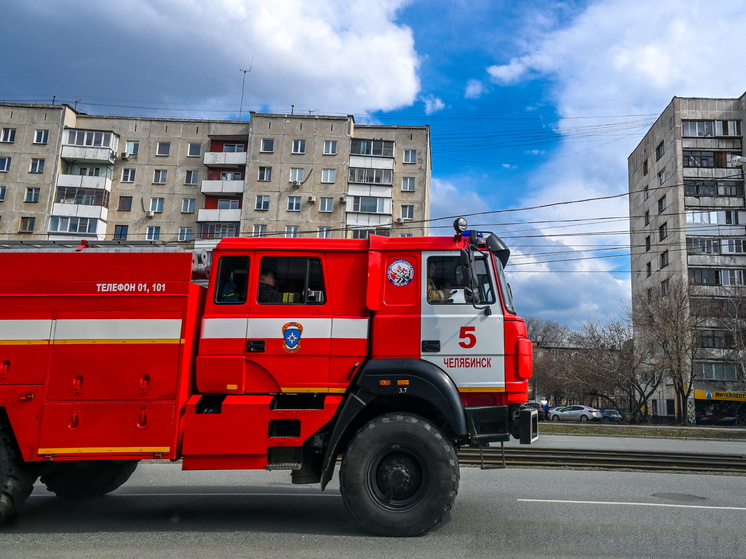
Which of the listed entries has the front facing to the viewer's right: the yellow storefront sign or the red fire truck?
the red fire truck

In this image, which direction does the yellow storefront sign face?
toward the camera

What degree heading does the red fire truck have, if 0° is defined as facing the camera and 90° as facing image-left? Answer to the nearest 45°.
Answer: approximately 270°

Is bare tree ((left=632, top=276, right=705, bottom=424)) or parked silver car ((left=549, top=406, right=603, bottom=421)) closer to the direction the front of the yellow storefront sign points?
the bare tree

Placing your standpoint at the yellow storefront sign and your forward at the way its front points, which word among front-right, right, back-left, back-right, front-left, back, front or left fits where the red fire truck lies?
front

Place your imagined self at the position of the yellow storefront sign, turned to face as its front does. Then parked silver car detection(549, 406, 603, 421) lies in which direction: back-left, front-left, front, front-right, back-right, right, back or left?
front-right

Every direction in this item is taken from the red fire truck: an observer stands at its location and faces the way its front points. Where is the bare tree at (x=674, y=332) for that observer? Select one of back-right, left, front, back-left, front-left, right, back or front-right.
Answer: front-left

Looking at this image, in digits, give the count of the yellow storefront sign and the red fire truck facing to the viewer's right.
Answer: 1

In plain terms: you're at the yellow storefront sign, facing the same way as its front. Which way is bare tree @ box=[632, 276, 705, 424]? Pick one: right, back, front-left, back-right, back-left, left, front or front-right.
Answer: front
